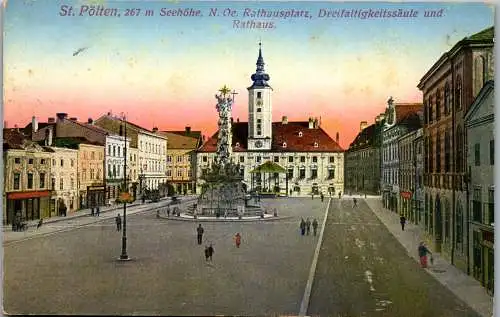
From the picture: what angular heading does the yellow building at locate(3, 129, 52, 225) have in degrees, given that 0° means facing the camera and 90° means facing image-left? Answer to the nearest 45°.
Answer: approximately 315°

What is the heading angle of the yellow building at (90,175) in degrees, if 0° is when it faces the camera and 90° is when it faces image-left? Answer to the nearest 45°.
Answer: approximately 315°

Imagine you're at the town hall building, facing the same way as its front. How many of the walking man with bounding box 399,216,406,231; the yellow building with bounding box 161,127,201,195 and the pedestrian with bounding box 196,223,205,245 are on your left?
1
